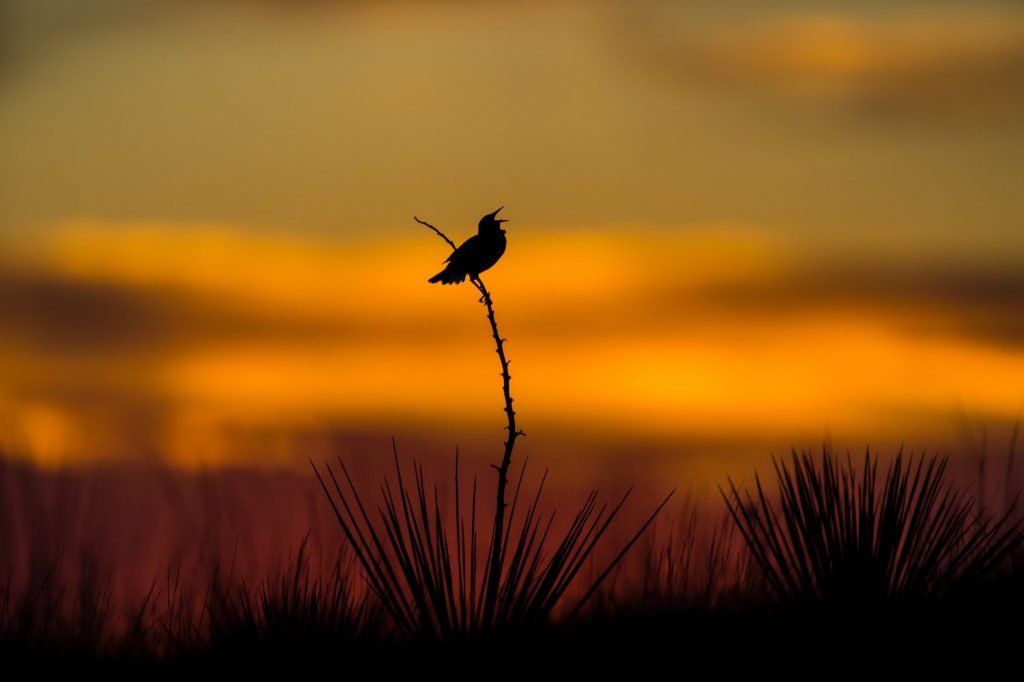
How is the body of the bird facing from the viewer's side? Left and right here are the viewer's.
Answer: facing to the right of the viewer
